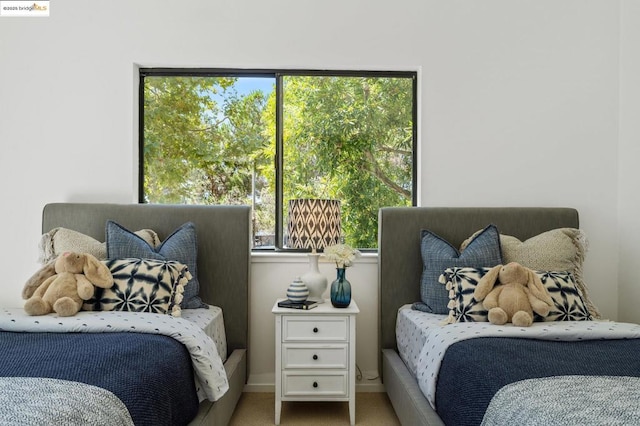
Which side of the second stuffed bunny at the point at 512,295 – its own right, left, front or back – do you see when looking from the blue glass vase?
right

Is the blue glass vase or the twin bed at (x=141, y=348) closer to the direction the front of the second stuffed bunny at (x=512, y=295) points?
the twin bed

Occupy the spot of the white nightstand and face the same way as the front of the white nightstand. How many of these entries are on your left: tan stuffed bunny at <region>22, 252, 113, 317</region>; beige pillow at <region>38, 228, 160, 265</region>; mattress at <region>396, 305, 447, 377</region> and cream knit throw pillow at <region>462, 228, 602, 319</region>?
2

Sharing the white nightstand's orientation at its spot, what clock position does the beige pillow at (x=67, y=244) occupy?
The beige pillow is roughly at 3 o'clock from the white nightstand.

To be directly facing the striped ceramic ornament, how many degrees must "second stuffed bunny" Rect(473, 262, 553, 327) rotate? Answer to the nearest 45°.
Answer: approximately 90° to its right

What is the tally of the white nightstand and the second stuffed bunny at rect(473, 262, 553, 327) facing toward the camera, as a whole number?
2

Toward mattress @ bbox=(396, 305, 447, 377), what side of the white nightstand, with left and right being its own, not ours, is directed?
left

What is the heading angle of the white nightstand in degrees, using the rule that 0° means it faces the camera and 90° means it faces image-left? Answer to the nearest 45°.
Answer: approximately 0°

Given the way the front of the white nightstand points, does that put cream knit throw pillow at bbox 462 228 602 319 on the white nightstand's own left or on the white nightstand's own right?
on the white nightstand's own left

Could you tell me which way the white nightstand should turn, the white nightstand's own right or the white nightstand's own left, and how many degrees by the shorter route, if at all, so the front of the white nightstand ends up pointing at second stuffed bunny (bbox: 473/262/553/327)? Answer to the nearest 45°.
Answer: approximately 90° to the white nightstand's own left

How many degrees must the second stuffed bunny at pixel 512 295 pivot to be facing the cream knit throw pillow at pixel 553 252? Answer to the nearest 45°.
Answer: approximately 180°
